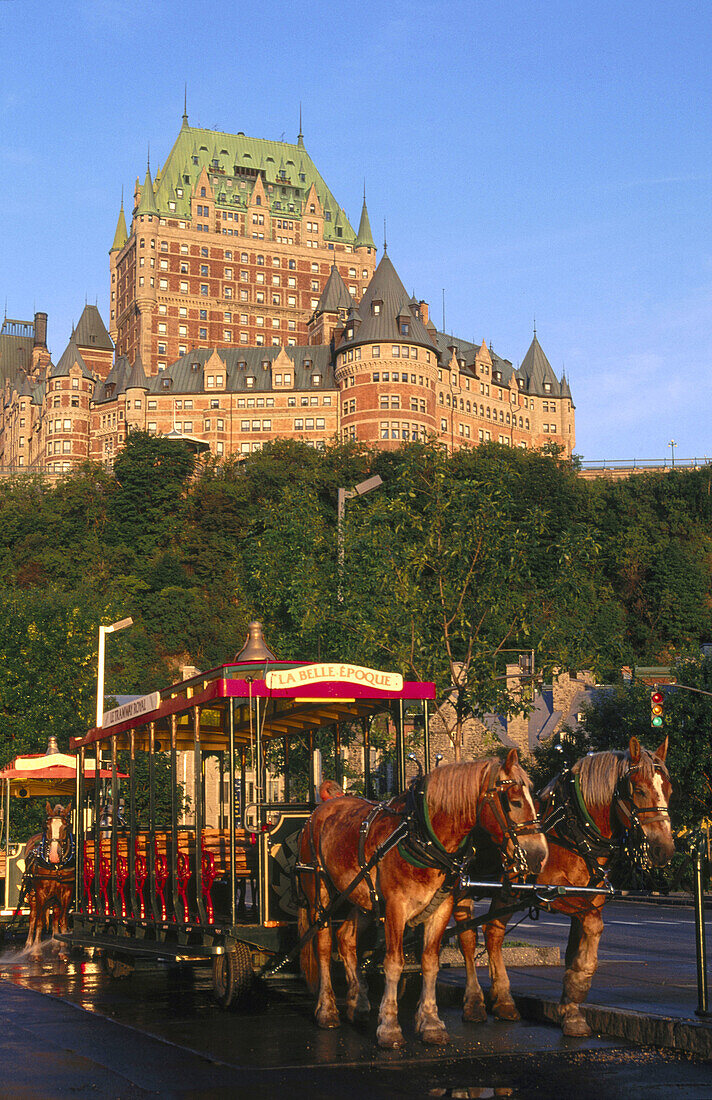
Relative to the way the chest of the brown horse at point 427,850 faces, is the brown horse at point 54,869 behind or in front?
behind

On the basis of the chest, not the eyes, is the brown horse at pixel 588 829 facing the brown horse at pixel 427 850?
no

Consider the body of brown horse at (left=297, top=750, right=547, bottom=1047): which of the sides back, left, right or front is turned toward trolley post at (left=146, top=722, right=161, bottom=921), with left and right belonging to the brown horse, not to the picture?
back

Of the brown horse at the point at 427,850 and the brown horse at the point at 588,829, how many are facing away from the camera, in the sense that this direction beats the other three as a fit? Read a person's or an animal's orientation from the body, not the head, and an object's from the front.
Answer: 0

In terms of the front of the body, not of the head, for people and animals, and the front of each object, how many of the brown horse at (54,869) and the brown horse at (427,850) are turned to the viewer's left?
0

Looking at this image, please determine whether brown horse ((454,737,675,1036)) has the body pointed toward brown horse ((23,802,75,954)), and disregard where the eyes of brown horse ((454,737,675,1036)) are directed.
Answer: no

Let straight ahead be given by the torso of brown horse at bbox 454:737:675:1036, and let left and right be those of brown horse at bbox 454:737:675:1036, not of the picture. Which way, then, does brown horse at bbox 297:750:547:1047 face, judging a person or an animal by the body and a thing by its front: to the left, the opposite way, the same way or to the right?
the same way

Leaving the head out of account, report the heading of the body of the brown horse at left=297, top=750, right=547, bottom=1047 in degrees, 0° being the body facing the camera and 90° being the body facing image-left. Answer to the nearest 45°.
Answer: approximately 315°

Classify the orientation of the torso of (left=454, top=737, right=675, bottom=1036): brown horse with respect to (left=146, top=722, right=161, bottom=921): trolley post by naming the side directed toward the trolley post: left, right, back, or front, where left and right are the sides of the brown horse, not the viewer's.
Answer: back

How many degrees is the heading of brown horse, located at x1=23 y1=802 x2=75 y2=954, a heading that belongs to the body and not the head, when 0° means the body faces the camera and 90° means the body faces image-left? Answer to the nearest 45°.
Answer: approximately 0°
